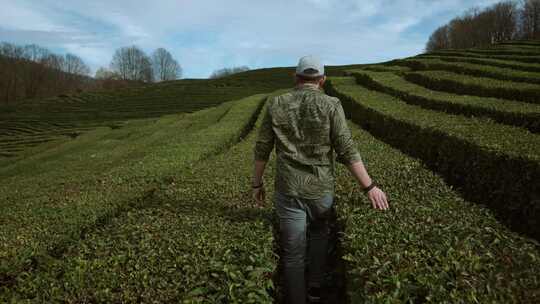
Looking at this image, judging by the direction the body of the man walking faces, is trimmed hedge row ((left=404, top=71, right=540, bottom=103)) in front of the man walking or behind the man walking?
in front

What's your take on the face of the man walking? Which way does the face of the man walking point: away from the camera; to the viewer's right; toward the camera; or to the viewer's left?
away from the camera

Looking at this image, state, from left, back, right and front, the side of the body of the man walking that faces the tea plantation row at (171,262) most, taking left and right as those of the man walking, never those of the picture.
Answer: left

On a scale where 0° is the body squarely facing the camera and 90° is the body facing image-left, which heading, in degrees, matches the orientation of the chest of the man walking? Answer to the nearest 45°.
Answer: approximately 180°

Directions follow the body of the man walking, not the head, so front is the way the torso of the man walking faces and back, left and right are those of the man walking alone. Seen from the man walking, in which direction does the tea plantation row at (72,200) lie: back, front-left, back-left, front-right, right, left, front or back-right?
front-left
